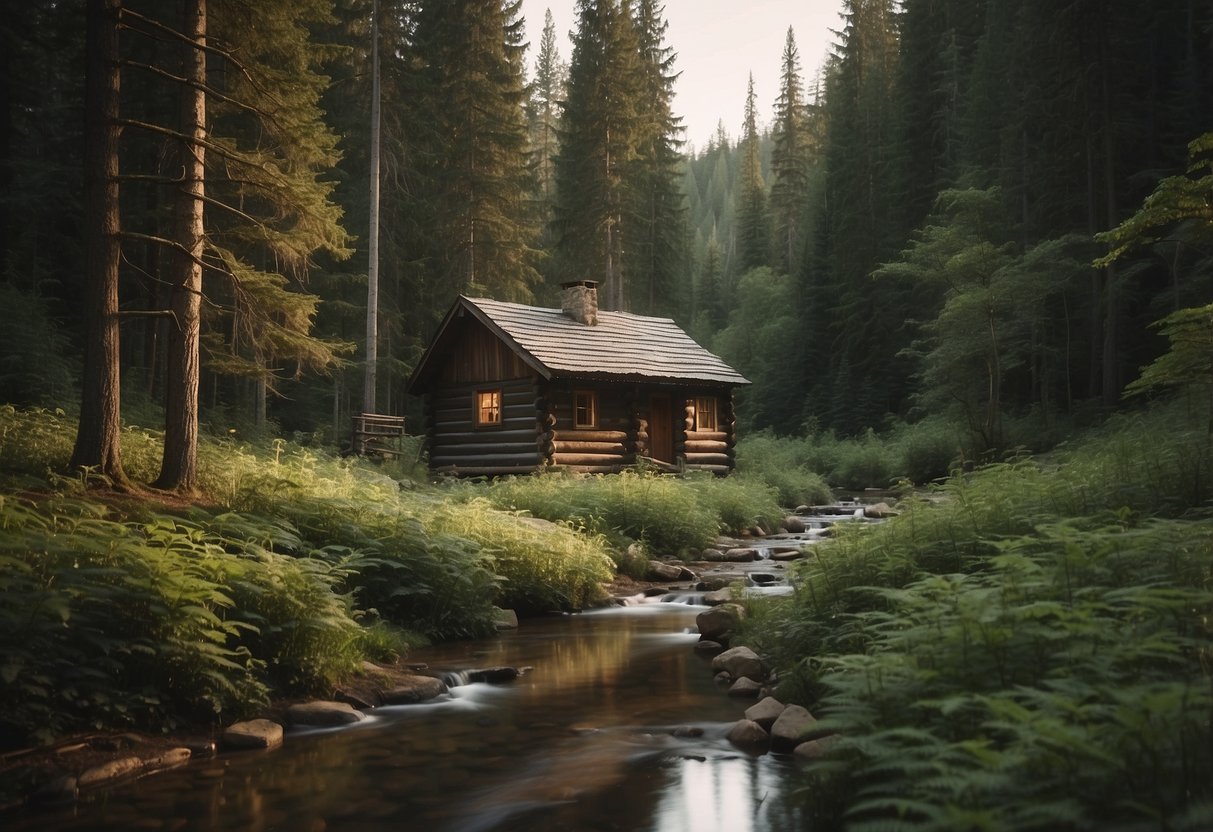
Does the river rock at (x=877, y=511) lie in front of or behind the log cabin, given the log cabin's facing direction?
in front

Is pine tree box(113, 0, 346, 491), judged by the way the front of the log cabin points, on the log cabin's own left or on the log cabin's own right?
on the log cabin's own right

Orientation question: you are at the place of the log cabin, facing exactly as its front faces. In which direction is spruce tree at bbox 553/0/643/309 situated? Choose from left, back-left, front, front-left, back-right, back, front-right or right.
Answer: back-left

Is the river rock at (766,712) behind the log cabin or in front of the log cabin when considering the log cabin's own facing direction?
in front

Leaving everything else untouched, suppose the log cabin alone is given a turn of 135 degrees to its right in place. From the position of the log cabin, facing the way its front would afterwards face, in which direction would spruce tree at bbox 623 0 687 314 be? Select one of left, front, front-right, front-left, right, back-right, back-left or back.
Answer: right

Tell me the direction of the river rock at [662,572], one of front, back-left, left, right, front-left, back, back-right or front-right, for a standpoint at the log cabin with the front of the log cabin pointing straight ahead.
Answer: front-right

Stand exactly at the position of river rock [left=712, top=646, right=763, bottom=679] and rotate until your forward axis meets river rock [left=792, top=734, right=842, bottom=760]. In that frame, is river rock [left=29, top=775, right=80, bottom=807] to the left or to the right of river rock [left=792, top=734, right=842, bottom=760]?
right

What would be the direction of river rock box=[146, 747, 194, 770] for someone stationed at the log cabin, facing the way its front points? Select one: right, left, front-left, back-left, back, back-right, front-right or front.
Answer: front-right

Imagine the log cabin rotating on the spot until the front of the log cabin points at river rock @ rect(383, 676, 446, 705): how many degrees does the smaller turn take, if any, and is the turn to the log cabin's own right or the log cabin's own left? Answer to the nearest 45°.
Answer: approximately 45° to the log cabin's own right

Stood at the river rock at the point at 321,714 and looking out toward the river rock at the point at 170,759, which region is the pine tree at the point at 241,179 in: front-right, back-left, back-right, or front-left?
back-right

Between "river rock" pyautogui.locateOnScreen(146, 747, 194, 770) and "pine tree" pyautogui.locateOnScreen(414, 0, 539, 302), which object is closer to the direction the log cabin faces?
the river rock

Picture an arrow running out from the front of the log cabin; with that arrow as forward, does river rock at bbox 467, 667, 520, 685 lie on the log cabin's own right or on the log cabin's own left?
on the log cabin's own right

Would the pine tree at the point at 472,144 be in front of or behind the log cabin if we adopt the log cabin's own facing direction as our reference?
behind

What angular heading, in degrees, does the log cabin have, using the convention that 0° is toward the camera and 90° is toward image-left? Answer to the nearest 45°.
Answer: approximately 315°
